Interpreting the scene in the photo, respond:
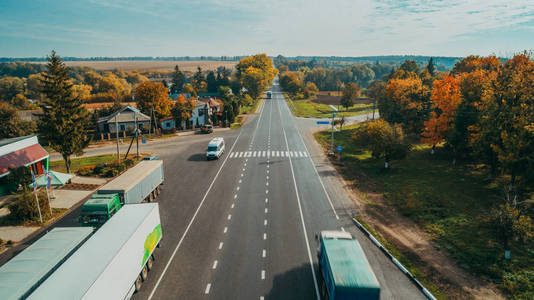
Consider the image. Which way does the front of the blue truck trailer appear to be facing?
away from the camera

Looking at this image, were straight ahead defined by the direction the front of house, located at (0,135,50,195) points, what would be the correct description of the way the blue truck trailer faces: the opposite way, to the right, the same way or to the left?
to the left

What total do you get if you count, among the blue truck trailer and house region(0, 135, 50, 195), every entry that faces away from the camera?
1

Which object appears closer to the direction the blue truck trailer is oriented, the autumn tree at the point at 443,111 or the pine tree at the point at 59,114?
the autumn tree

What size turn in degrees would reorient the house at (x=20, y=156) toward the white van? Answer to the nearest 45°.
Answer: approximately 45° to its left

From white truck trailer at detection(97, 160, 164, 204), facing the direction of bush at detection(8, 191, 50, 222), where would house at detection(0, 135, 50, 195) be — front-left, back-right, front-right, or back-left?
front-right

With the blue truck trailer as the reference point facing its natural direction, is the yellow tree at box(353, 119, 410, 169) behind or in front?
in front

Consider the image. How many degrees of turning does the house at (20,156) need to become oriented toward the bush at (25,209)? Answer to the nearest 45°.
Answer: approximately 45° to its right

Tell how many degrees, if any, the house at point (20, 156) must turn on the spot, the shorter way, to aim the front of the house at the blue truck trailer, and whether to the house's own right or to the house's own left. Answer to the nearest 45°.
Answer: approximately 45° to the house's own right

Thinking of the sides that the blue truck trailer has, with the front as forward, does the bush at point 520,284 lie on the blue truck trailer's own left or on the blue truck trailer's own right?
on the blue truck trailer's own right

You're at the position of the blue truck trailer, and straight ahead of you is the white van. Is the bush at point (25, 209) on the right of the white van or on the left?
left

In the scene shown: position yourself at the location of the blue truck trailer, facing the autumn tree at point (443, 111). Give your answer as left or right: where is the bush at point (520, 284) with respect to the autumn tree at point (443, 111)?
right

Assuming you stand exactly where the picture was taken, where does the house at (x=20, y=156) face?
facing the viewer and to the right of the viewer

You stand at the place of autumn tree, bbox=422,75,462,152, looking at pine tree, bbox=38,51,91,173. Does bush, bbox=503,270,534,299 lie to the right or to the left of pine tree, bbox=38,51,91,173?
left

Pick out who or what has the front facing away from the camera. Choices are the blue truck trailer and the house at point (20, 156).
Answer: the blue truck trailer
